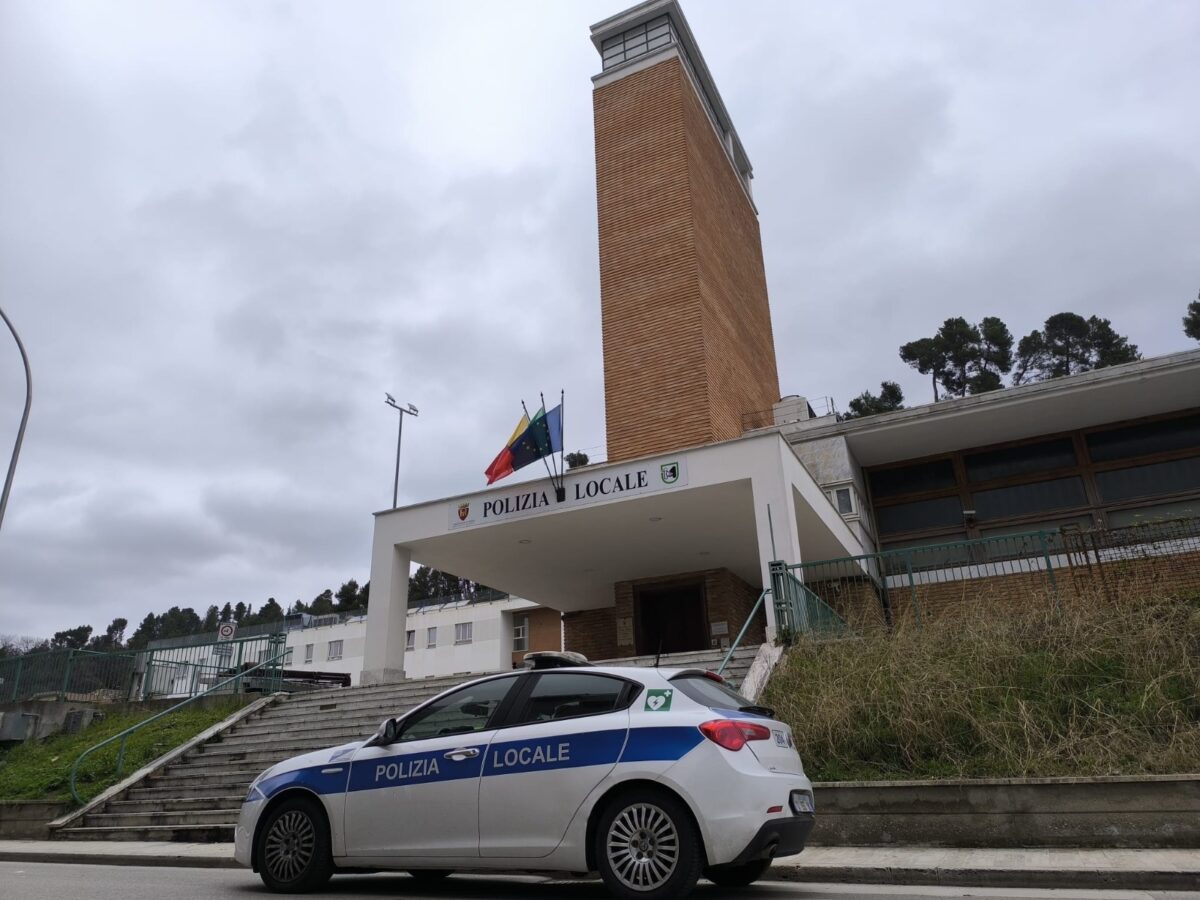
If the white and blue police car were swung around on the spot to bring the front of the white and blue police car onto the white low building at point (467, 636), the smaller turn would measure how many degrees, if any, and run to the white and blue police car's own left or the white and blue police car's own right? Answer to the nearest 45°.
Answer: approximately 45° to the white and blue police car's own right

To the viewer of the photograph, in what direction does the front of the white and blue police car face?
facing away from the viewer and to the left of the viewer

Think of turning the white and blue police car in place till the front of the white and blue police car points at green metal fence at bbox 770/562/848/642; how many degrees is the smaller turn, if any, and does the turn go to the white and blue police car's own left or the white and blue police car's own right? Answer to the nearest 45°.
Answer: approximately 90° to the white and blue police car's own right

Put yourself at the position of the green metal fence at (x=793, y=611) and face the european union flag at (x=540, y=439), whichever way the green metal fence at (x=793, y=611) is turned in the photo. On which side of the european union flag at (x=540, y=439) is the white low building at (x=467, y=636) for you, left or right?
right

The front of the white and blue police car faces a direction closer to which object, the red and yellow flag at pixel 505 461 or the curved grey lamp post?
the curved grey lamp post

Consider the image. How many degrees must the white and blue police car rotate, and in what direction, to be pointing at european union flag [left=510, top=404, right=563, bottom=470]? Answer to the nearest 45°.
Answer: approximately 45° to its right

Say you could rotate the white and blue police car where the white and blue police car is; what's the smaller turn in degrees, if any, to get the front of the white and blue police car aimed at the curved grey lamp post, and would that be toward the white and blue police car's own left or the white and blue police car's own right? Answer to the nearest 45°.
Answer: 0° — it already faces it

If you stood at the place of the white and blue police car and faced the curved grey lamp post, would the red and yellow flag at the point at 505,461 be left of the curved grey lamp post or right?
right

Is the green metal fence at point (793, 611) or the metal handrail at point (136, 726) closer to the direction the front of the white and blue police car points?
the metal handrail

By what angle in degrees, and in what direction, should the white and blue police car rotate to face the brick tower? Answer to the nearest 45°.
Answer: approximately 45° to its right
